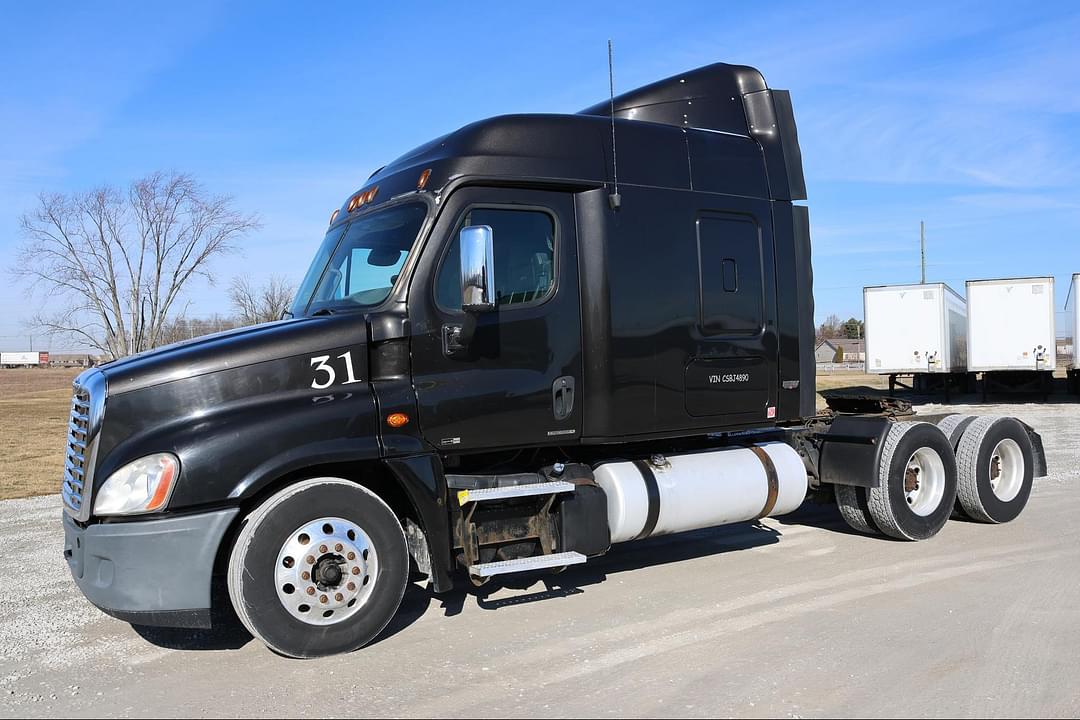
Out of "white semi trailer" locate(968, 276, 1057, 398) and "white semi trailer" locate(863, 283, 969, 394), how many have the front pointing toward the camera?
2

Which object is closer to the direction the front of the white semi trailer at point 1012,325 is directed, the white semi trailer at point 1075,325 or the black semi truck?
the black semi truck

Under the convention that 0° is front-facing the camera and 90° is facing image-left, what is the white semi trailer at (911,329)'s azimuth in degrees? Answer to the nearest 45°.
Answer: approximately 0°

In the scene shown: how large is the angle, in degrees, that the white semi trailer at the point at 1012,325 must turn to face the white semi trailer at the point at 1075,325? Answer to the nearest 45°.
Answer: approximately 90° to its left

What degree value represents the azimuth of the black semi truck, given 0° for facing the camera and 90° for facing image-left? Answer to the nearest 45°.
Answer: approximately 45°

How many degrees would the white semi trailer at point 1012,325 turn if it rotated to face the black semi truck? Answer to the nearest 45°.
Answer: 0° — it already faces it

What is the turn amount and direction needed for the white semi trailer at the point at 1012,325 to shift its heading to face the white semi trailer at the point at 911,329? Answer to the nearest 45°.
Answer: approximately 90° to its right

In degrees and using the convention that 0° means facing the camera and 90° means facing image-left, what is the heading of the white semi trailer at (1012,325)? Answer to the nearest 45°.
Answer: approximately 0°
